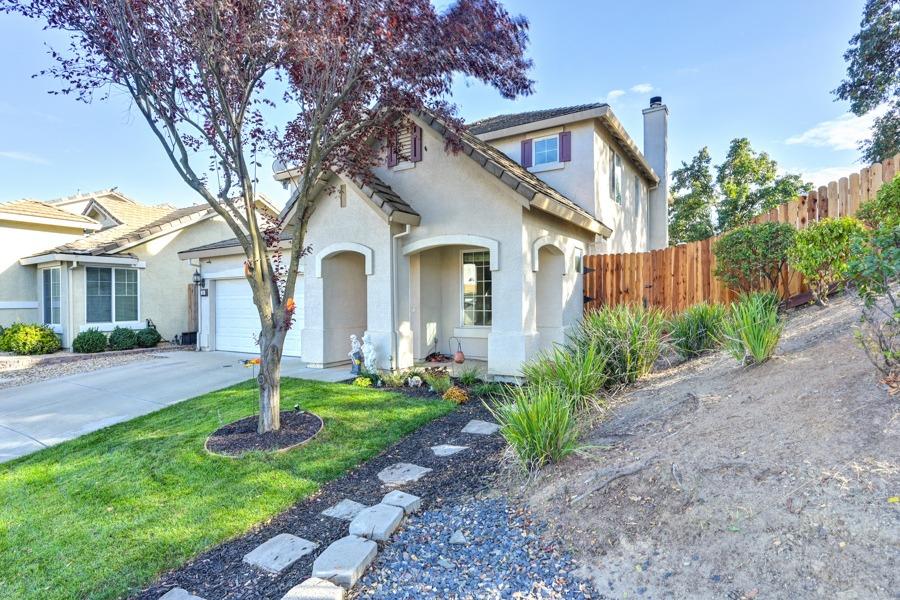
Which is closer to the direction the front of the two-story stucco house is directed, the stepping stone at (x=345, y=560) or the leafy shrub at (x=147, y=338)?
the stepping stone

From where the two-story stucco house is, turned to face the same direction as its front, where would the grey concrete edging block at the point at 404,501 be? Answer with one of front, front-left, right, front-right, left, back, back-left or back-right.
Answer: front-left

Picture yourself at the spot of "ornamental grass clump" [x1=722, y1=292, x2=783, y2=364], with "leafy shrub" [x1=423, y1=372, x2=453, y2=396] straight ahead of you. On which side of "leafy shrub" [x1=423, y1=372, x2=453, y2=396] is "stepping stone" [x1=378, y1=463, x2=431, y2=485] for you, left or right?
left

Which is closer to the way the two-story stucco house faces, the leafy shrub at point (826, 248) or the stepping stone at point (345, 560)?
the stepping stone

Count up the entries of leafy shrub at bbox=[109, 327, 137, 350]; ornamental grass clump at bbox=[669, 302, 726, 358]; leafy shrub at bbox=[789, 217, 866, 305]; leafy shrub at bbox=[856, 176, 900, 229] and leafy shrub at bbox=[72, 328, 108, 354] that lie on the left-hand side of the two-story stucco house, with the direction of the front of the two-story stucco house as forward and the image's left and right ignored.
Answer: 3

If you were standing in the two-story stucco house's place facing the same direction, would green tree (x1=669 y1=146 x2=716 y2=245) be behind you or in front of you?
behind

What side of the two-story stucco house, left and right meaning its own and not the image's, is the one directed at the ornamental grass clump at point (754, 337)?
left

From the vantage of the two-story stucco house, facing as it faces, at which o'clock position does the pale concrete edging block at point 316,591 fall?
The pale concrete edging block is roughly at 11 o'clock from the two-story stucco house.

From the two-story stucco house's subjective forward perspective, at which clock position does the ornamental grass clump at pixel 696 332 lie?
The ornamental grass clump is roughly at 9 o'clock from the two-story stucco house.

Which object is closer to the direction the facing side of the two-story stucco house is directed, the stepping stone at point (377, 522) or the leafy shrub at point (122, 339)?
the stepping stone
